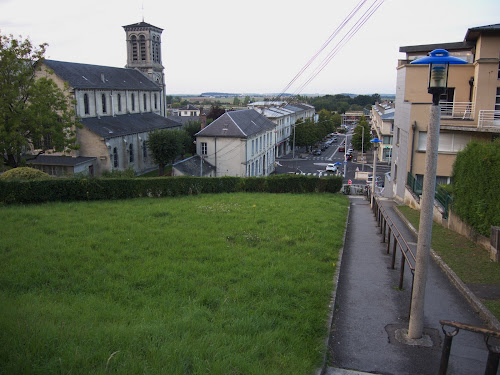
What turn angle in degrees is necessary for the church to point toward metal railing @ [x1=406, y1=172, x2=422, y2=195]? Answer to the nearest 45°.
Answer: approximately 90° to its right

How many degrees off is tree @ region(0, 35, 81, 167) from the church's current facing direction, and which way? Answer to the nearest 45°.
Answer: approximately 135° to its right

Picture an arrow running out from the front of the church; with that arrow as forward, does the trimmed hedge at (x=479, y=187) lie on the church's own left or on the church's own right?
on the church's own right

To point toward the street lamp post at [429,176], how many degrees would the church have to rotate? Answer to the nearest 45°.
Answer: approximately 135° to its right

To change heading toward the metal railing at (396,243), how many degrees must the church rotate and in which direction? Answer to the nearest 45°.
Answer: approximately 135° to its right

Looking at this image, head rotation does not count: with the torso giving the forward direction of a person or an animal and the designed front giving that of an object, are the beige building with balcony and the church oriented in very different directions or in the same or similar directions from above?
very different directions

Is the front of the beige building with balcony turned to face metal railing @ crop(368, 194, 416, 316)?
yes

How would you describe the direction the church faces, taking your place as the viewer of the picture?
facing away from the viewer and to the right of the viewer

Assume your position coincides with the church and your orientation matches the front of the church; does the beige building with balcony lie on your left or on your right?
on your right

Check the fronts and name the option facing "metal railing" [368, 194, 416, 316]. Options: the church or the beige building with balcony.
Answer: the beige building with balcony

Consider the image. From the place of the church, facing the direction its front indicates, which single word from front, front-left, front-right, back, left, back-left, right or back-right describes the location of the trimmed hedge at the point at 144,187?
back-right
